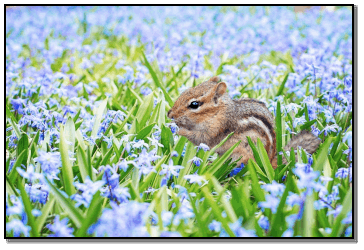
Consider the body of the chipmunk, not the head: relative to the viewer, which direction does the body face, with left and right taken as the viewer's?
facing to the left of the viewer

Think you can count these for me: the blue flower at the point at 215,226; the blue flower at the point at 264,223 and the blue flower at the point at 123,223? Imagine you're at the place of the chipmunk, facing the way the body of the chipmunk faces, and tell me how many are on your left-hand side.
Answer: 3

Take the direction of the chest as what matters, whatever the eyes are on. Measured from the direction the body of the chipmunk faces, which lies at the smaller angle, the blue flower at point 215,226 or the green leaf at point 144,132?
the green leaf

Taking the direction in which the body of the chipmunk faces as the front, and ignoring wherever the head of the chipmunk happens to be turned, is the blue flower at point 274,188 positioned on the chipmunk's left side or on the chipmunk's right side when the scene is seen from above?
on the chipmunk's left side

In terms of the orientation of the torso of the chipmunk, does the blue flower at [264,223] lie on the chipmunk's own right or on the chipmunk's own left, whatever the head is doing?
on the chipmunk's own left
